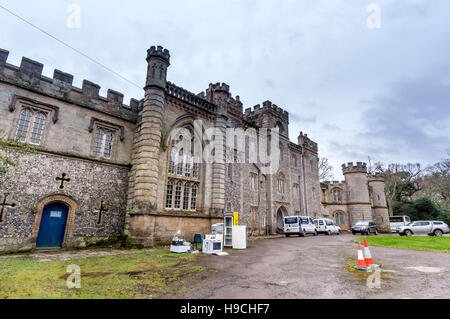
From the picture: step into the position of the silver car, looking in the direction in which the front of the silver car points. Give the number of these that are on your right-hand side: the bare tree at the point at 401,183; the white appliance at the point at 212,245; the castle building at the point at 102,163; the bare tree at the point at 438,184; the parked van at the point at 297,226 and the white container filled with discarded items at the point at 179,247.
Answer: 2

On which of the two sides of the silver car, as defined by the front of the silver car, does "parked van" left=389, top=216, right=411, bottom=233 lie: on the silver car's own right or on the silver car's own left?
on the silver car's own right

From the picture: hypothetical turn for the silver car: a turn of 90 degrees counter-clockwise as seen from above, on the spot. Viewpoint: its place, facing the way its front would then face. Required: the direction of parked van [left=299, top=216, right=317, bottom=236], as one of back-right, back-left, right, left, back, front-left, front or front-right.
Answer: front-right

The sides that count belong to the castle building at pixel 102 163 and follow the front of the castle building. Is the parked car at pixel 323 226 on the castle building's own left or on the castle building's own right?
on the castle building's own left

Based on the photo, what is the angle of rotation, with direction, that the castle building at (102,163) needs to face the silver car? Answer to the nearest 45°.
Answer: approximately 45° to its left

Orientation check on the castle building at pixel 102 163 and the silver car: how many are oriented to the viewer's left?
1

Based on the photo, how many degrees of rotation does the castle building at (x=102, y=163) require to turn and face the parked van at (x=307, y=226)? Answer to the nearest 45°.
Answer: approximately 90° to its left

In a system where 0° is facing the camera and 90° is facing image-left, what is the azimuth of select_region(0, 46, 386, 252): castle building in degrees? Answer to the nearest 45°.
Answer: approximately 315°

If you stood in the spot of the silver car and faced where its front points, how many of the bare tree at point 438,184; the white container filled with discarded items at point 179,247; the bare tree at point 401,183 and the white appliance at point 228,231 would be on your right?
2

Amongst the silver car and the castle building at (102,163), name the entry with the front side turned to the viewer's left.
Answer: the silver car

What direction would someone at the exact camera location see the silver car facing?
facing to the left of the viewer

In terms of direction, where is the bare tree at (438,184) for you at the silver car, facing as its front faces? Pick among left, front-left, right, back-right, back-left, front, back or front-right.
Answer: right

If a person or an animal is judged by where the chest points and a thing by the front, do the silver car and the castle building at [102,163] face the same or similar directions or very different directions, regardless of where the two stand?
very different directions

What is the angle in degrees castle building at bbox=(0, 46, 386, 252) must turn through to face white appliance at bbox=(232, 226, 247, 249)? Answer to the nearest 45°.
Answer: approximately 45° to its left

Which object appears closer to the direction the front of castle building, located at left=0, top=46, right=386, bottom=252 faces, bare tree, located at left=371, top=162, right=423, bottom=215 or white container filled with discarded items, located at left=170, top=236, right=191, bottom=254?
the white container filled with discarded items
